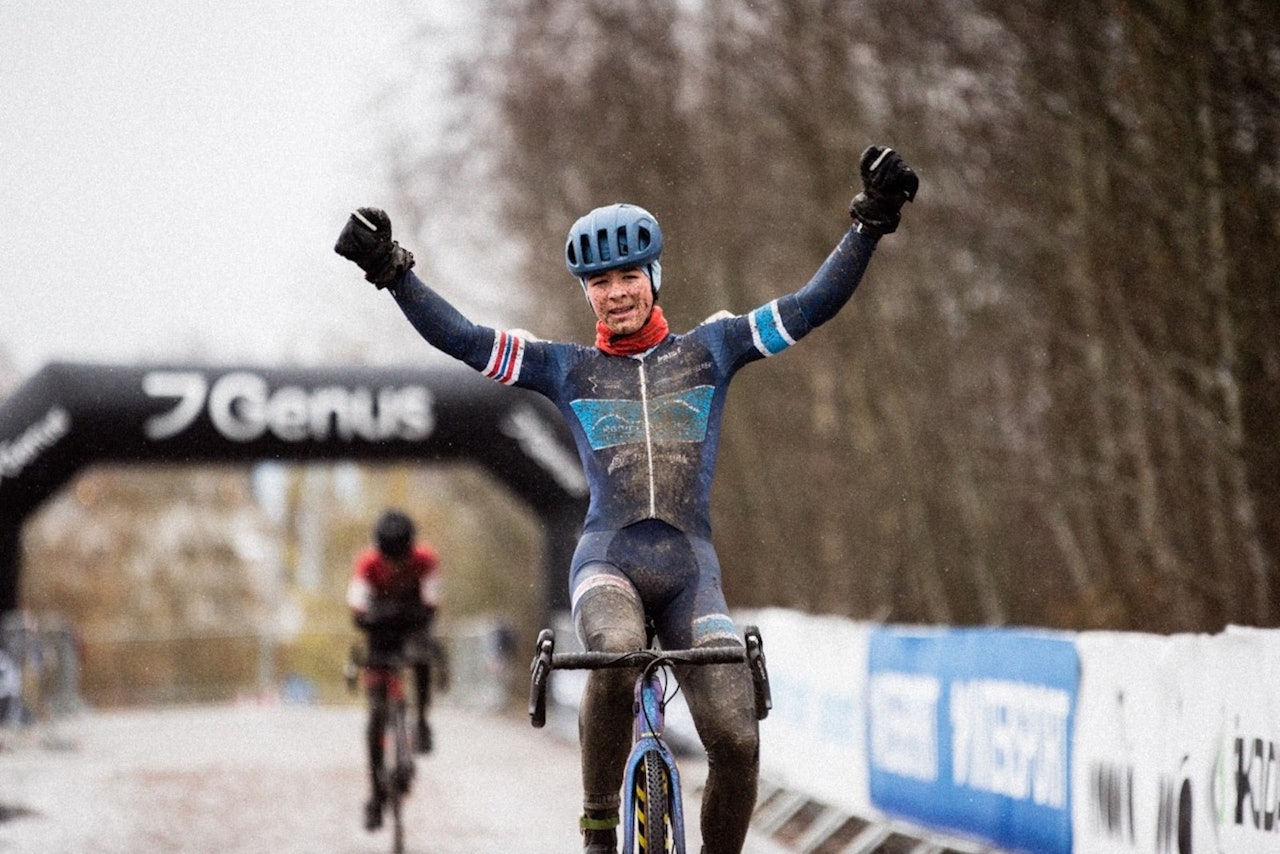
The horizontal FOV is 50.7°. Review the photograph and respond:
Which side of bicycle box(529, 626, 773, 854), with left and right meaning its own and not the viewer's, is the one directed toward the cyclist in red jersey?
back

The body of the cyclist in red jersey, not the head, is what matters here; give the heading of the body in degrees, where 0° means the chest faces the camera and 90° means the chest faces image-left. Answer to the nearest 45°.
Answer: approximately 0°

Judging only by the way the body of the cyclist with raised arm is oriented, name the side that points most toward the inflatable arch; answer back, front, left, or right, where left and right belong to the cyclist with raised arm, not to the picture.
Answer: back

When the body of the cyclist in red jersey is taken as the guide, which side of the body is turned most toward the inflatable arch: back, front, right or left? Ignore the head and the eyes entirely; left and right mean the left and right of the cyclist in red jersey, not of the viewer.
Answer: back
